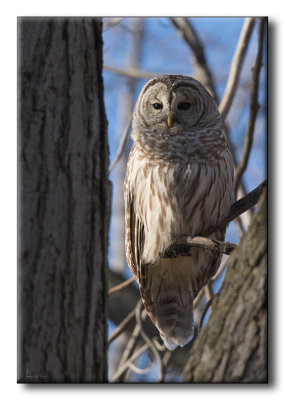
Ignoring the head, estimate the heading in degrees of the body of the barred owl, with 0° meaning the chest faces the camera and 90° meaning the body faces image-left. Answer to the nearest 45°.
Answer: approximately 0°

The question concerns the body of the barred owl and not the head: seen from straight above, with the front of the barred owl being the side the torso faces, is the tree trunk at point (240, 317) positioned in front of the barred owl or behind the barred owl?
in front
